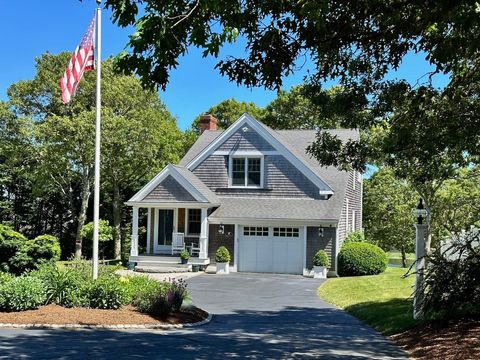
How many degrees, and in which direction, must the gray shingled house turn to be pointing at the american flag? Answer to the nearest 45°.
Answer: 0° — it already faces it

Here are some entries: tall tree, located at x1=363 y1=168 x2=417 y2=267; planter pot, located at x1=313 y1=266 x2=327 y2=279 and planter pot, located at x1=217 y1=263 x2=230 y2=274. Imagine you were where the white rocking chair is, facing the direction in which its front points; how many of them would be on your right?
0

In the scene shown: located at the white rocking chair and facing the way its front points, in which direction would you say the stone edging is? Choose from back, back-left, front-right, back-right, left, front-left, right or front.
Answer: front

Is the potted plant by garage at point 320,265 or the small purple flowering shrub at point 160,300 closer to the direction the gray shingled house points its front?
the small purple flowering shrub

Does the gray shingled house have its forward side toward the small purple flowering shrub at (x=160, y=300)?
yes

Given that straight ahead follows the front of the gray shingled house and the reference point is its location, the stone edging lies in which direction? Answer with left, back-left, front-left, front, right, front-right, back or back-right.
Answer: front

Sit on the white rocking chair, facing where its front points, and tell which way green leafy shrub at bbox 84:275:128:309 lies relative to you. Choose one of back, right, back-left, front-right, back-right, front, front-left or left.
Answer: front

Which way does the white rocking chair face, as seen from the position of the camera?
facing the viewer

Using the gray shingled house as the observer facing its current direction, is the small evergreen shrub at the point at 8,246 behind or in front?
in front

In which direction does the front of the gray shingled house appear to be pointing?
toward the camera

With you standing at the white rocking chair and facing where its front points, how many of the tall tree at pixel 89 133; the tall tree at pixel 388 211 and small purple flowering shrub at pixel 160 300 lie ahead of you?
1

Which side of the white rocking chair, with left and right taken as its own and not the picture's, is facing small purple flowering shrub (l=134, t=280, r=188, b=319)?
front

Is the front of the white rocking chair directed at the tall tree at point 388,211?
no

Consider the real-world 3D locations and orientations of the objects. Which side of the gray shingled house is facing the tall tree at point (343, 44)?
front

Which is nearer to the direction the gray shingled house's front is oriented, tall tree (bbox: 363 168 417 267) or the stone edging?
the stone edging

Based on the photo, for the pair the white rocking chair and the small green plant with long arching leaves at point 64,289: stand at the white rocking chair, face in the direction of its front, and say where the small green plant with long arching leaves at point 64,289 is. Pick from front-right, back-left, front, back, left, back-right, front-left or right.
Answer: front
